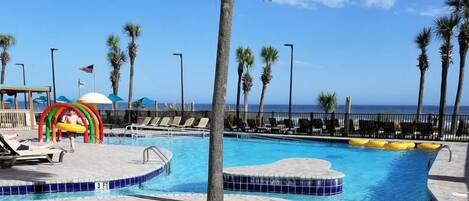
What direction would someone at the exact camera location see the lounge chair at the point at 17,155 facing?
facing to the right of the viewer

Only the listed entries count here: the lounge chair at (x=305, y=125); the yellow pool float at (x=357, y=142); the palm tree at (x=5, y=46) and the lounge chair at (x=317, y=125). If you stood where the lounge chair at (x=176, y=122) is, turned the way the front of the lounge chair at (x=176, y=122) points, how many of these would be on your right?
1

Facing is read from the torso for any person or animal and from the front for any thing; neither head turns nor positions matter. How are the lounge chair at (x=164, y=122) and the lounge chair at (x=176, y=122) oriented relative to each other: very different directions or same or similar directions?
same or similar directions

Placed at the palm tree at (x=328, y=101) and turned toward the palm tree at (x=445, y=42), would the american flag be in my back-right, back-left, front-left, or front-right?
back-right

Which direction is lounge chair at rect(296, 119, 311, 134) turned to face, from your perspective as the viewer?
facing the viewer and to the left of the viewer

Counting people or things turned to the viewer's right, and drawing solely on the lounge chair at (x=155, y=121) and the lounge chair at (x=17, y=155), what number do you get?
1

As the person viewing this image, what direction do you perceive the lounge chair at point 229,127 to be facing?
facing the viewer and to the right of the viewer

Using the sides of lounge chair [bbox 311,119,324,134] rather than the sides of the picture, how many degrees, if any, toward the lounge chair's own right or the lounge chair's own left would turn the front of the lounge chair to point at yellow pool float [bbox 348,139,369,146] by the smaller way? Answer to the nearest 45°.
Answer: approximately 90° to the lounge chair's own left

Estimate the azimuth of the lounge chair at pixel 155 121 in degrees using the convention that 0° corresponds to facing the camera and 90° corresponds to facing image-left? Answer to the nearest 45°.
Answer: approximately 45°

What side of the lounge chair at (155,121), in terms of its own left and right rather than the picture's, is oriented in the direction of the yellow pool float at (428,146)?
left
